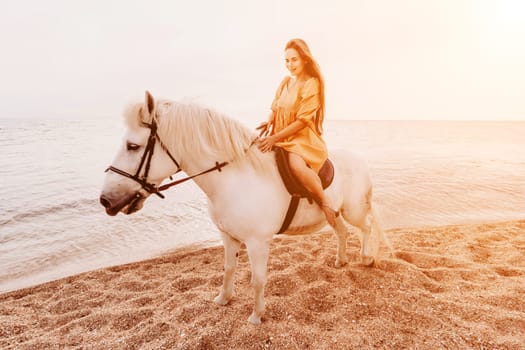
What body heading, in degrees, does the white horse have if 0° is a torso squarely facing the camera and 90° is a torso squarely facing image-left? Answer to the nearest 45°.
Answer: approximately 45°
